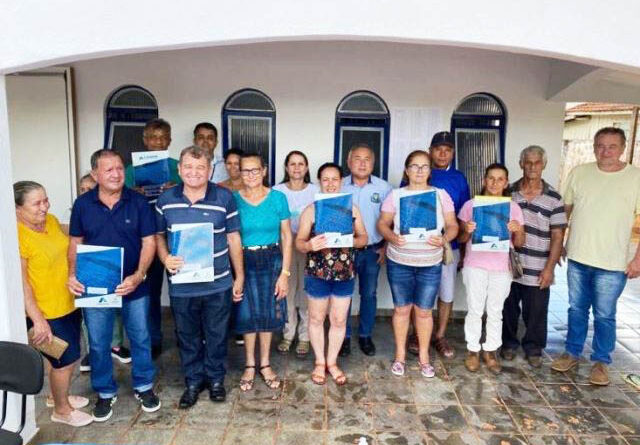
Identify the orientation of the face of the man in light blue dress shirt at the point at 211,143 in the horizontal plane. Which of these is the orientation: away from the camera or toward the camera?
toward the camera

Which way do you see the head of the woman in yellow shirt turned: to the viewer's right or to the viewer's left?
to the viewer's right

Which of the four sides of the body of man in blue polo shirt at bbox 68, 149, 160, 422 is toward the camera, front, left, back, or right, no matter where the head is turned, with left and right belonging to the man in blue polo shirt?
front

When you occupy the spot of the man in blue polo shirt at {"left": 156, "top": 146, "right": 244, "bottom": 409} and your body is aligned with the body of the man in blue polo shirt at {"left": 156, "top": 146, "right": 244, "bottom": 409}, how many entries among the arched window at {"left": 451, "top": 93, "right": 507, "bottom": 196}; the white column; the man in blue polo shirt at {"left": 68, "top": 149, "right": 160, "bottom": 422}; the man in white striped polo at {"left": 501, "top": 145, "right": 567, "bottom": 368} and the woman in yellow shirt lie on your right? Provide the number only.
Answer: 3

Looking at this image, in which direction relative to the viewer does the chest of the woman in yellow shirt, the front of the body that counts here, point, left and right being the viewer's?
facing the viewer and to the right of the viewer

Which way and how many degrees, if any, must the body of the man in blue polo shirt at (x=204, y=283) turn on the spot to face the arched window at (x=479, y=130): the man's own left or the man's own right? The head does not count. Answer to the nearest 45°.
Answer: approximately 135° to the man's own left

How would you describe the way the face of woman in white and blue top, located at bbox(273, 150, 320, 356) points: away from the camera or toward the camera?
toward the camera

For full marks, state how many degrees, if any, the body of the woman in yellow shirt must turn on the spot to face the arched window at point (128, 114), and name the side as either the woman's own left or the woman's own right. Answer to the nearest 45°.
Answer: approximately 135° to the woman's own left

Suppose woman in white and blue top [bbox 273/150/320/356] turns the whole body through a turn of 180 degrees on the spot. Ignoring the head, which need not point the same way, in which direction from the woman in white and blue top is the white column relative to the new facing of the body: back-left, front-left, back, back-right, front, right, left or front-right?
back-left

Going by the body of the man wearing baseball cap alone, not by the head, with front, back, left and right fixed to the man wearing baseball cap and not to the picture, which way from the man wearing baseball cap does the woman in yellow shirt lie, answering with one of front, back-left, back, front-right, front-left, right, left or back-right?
front-right

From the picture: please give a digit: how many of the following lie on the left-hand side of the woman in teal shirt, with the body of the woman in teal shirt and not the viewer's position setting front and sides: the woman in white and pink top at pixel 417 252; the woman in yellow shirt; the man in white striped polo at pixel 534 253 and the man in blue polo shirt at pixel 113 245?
2

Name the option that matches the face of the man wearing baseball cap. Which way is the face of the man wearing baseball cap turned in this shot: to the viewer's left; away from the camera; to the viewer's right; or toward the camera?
toward the camera

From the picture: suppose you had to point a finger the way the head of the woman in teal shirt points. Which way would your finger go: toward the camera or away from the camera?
toward the camera

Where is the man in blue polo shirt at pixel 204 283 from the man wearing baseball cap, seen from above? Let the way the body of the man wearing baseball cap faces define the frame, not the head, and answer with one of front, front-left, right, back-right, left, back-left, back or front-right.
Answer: front-right

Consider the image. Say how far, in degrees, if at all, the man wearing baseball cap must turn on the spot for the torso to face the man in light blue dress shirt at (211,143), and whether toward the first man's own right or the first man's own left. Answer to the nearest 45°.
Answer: approximately 90° to the first man's own right

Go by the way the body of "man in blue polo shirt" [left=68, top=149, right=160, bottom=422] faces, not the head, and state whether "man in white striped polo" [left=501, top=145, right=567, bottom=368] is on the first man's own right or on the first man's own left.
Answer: on the first man's own left

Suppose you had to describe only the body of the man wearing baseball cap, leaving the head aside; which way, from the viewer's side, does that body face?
toward the camera

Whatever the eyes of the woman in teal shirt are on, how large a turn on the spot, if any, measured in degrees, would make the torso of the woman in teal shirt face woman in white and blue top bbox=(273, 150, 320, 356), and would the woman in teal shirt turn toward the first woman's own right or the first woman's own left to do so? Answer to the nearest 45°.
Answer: approximately 135° to the first woman's own left
